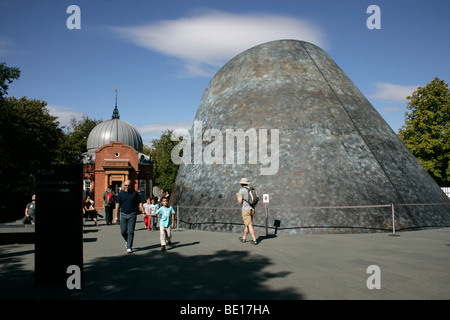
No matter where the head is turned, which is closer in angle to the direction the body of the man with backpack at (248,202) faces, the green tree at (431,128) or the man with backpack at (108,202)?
the man with backpack

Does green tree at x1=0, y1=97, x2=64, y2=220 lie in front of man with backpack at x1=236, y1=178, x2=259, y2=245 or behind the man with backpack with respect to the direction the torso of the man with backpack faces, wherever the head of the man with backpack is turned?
in front

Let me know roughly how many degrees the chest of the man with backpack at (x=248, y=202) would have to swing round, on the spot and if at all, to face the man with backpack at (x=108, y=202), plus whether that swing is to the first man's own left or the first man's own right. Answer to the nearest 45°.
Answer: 0° — they already face them

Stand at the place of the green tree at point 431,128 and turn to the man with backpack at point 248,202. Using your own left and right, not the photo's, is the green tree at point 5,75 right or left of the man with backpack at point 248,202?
right

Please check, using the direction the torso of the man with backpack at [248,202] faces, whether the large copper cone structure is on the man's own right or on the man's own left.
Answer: on the man's own right

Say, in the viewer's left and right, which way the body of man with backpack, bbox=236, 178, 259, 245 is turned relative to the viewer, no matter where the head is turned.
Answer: facing away from the viewer and to the left of the viewer

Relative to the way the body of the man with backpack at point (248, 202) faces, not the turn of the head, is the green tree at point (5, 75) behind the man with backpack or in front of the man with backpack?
in front
